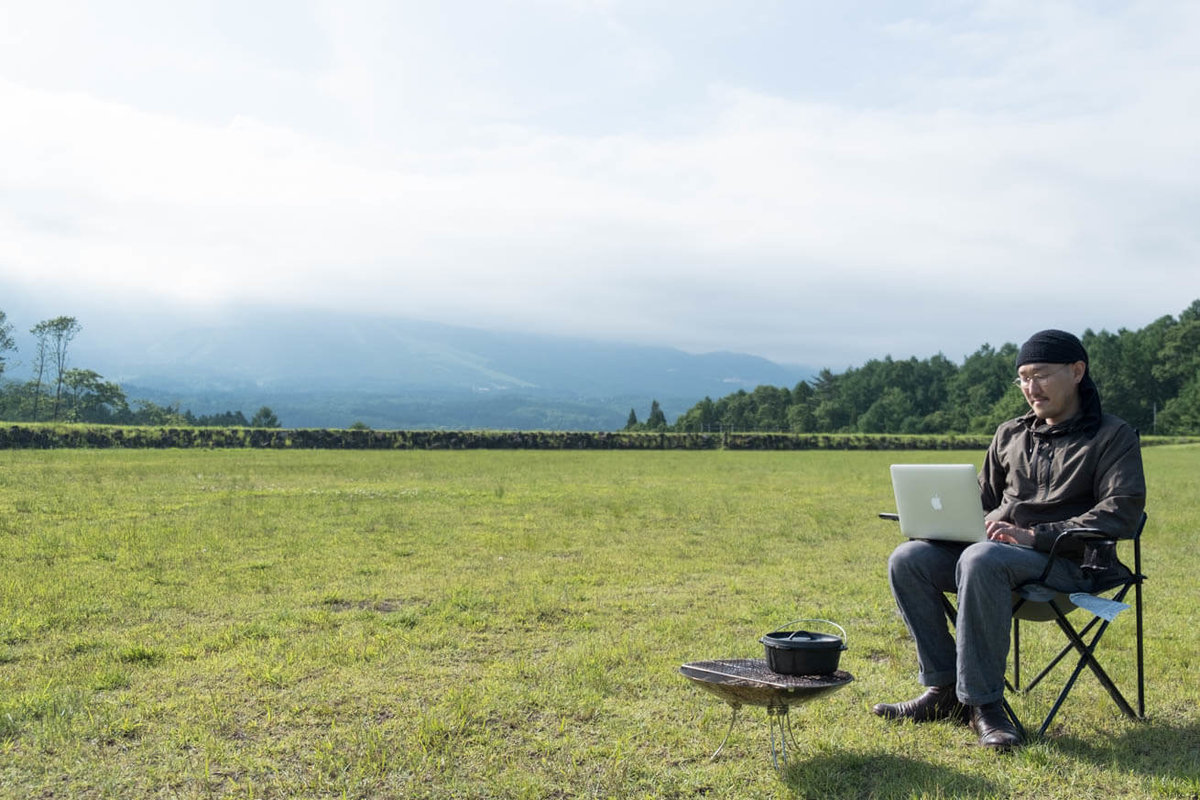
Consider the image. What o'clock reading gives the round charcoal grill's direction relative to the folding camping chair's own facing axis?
The round charcoal grill is roughly at 12 o'clock from the folding camping chair.

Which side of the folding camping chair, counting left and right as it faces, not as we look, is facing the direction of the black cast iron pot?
front

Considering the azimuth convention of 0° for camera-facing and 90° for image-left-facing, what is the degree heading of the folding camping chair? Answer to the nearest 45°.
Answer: approximately 45°

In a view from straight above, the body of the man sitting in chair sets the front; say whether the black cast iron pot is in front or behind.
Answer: in front

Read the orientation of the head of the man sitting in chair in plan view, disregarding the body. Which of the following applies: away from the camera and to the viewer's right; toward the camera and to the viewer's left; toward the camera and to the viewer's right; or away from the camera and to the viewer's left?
toward the camera and to the viewer's left

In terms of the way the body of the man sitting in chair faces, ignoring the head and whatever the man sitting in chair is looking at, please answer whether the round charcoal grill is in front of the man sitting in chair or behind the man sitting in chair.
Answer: in front
